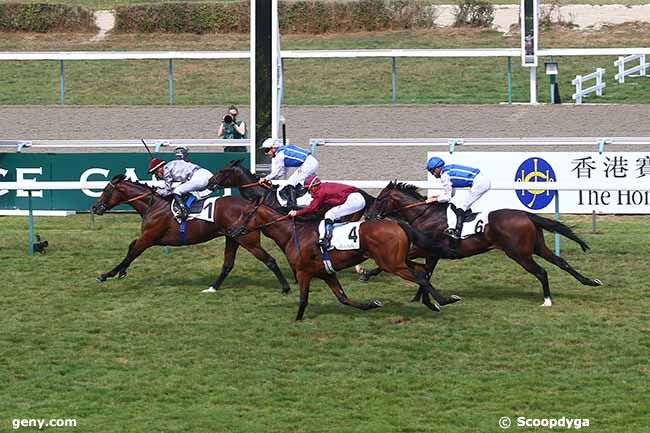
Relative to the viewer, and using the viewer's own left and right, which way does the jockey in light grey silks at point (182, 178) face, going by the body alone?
facing to the left of the viewer

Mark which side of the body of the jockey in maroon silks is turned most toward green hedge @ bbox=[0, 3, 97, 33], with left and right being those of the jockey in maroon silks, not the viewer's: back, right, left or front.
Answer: right

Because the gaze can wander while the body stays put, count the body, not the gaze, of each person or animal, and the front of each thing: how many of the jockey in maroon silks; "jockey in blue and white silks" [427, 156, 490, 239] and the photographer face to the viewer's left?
2

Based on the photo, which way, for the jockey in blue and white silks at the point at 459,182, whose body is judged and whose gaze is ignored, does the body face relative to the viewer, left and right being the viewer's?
facing to the left of the viewer

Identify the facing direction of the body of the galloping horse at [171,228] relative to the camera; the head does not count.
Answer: to the viewer's left

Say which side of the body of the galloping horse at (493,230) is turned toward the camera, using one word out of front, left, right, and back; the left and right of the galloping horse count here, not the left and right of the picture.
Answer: left

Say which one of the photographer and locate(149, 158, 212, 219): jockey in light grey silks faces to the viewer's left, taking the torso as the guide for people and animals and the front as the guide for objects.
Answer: the jockey in light grey silks

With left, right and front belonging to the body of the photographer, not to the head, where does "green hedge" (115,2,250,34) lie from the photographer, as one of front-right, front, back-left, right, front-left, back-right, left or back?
back

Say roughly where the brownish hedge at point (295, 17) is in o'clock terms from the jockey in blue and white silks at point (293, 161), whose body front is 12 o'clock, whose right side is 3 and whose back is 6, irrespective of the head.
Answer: The brownish hedge is roughly at 3 o'clock from the jockey in blue and white silks.

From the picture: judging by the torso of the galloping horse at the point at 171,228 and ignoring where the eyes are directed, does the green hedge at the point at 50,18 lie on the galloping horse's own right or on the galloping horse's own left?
on the galloping horse's own right

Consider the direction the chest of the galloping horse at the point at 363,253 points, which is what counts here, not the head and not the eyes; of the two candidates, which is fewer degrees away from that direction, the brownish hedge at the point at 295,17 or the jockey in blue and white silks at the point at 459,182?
the brownish hedge

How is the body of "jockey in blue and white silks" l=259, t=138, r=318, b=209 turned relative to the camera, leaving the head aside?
to the viewer's left

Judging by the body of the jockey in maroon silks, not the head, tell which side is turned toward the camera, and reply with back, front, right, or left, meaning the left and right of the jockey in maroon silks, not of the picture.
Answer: left

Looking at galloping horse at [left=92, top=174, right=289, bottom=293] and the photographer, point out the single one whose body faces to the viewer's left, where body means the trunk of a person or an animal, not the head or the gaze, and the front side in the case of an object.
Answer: the galloping horse

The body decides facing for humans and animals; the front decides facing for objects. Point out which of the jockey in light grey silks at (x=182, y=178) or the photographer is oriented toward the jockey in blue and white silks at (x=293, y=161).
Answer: the photographer
